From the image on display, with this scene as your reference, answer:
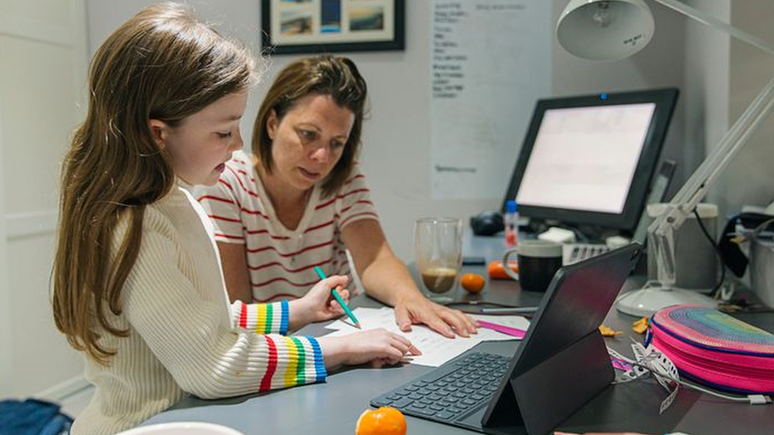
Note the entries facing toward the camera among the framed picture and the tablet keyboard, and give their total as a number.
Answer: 1

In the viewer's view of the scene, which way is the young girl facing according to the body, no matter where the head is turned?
to the viewer's right

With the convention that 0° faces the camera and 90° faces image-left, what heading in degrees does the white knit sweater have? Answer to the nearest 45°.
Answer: approximately 270°

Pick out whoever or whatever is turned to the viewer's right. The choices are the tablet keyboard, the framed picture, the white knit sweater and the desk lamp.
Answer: the white knit sweater

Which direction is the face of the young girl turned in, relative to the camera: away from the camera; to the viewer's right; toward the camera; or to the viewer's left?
to the viewer's right
